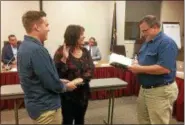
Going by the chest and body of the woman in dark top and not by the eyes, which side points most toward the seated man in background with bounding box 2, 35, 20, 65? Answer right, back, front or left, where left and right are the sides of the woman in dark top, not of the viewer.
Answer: back

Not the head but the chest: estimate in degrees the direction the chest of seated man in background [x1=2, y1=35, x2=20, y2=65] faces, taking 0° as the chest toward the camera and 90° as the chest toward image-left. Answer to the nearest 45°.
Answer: approximately 315°

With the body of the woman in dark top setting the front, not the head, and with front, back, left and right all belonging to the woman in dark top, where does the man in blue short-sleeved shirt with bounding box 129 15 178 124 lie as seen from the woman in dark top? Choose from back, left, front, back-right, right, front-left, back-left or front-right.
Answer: front-left

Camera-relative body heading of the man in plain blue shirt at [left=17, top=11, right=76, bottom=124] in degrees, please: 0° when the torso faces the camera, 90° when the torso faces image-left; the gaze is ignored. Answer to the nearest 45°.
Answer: approximately 270°

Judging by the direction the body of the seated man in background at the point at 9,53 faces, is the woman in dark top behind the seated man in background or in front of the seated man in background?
in front

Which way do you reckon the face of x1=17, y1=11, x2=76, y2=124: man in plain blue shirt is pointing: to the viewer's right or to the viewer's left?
to the viewer's right
